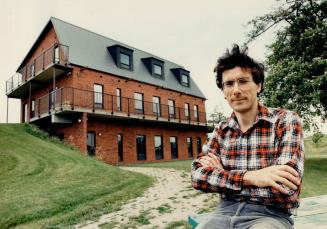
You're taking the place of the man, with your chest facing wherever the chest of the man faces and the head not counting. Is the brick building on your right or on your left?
on your right

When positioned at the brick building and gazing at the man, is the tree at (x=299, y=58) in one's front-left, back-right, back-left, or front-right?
front-left

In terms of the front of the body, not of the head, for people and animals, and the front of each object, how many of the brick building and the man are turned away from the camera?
0

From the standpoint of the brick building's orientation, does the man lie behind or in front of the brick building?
in front

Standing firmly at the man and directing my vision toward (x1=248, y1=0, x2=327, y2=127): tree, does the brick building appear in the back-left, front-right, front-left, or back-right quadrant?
front-left

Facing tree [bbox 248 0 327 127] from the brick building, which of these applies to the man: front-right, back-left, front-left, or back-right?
front-right

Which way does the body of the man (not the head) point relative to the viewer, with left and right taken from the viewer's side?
facing the viewer and to the left of the viewer
